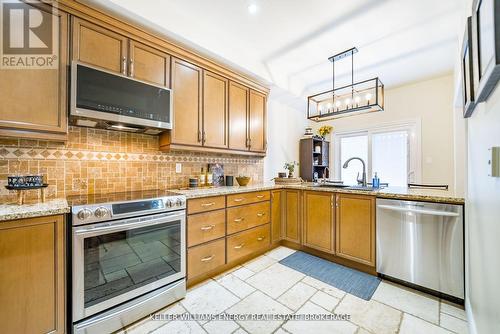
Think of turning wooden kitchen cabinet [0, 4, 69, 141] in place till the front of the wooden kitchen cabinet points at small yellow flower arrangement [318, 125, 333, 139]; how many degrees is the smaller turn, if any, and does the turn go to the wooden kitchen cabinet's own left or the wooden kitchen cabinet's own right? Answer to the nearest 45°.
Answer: approximately 90° to the wooden kitchen cabinet's own left

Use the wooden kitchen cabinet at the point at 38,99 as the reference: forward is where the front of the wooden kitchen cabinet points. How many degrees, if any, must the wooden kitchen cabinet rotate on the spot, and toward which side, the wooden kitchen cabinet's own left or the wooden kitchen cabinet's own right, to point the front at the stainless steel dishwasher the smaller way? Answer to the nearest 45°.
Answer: approximately 45° to the wooden kitchen cabinet's own left

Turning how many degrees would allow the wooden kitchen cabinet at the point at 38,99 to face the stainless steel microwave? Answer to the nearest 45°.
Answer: approximately 90° to its left

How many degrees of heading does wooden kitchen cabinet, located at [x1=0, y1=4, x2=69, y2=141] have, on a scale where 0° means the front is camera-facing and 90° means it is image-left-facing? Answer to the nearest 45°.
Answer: approximately 0°

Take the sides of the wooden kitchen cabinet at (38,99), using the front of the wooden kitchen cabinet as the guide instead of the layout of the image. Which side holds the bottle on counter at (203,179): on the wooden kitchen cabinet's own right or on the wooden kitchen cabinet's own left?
on the wooden kitchen cabinet's own left

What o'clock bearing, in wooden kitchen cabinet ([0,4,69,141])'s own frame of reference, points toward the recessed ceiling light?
The recessed ceiling light is roughly at 10 o'clock from the wooden kitchen cabinet.
